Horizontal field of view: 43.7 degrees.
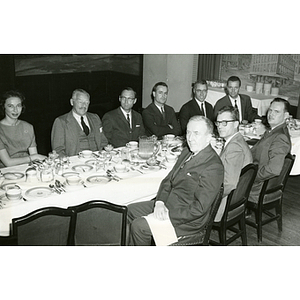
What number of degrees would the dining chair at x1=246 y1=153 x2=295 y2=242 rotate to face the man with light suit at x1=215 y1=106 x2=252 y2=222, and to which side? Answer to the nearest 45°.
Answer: approximately 90° to its left

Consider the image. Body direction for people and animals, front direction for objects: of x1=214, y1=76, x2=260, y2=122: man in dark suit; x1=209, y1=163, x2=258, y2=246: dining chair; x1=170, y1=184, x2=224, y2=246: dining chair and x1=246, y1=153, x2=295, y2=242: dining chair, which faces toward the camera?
the man in dark suit

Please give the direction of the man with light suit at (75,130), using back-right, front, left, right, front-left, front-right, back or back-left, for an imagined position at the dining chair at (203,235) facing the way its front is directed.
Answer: front-right

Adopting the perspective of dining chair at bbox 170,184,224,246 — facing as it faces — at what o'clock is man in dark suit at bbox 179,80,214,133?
The man in dark suit is roughly at 3 o'clock from the dining chair.

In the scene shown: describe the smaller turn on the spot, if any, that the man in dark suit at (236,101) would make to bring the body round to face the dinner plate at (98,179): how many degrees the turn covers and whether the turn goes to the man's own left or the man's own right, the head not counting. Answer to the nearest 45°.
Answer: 0° — they already face it

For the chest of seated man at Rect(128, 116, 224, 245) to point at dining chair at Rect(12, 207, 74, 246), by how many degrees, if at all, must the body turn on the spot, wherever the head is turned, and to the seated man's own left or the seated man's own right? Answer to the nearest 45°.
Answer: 0° — they already face it

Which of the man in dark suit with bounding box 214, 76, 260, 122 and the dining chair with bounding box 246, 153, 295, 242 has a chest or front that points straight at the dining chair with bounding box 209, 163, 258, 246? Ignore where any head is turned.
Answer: the man in dark suit

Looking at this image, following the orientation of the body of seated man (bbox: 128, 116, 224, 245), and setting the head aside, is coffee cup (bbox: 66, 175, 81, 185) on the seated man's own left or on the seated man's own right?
on the seated man's own right

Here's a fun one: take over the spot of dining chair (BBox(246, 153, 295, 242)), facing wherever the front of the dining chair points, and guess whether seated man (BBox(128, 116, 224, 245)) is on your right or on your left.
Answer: on your left

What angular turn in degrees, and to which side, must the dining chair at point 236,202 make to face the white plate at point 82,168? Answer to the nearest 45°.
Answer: approximately 45° to its left

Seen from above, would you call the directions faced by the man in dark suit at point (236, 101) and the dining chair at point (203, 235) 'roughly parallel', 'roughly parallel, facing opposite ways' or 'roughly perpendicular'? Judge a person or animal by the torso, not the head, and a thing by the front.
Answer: roughly perpendicular

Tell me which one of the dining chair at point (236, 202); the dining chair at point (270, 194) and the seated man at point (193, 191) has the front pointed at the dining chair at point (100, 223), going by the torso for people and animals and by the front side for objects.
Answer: the seated man

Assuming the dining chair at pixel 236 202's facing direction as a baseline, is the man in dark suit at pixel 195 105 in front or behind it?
in front

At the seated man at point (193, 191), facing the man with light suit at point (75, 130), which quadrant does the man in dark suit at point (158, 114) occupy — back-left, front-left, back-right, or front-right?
front-right

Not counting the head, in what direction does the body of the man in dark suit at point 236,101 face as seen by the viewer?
toward the camera

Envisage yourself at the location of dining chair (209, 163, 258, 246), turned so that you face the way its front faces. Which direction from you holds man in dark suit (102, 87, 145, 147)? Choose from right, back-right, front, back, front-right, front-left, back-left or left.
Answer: front
